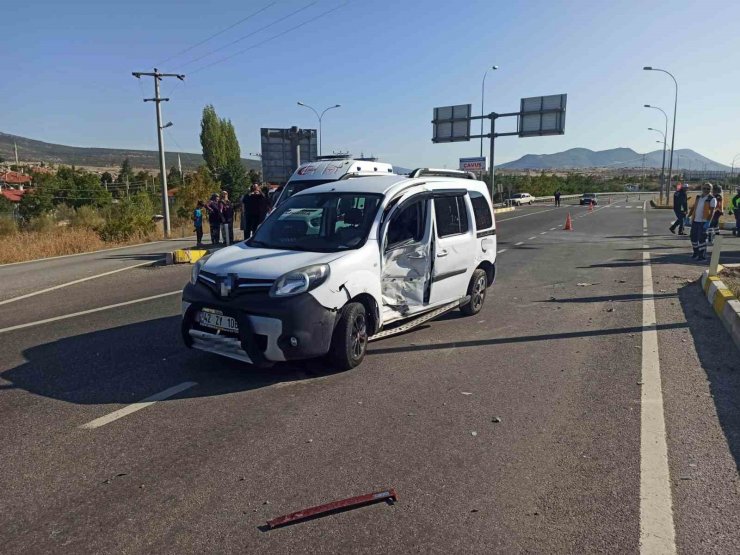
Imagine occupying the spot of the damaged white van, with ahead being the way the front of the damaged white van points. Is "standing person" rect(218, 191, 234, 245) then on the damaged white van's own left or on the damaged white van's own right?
on the damaged white van's own right

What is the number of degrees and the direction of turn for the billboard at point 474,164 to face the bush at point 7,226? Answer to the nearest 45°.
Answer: approximately 45° to its right

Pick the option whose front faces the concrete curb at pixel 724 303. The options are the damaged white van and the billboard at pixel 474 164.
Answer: the billboard

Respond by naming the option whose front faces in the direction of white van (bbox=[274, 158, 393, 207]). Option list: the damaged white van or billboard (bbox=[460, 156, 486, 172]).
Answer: the billboard

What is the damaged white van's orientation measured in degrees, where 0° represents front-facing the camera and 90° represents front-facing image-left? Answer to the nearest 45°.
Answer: approximately 45°

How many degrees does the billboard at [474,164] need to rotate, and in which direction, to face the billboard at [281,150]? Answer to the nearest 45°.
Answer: approximately 45° to its right

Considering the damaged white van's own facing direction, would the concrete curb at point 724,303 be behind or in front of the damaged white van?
behind

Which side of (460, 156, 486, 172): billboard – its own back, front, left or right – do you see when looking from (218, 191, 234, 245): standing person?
front

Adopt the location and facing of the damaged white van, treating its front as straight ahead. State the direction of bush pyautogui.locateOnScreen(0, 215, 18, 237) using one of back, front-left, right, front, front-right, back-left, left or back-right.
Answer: right

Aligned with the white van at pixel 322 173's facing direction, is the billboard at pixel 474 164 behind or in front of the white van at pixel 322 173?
behind

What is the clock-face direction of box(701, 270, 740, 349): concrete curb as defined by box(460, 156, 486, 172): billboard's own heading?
The concrete curb is roughly at 12 o'clock from the billboard.

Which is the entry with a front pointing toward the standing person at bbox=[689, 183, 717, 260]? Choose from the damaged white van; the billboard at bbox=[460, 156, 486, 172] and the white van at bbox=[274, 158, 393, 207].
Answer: the billboard

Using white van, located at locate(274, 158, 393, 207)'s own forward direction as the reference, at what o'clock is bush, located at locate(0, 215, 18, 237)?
The bush is roughly at 3 o'clock from the white van.
